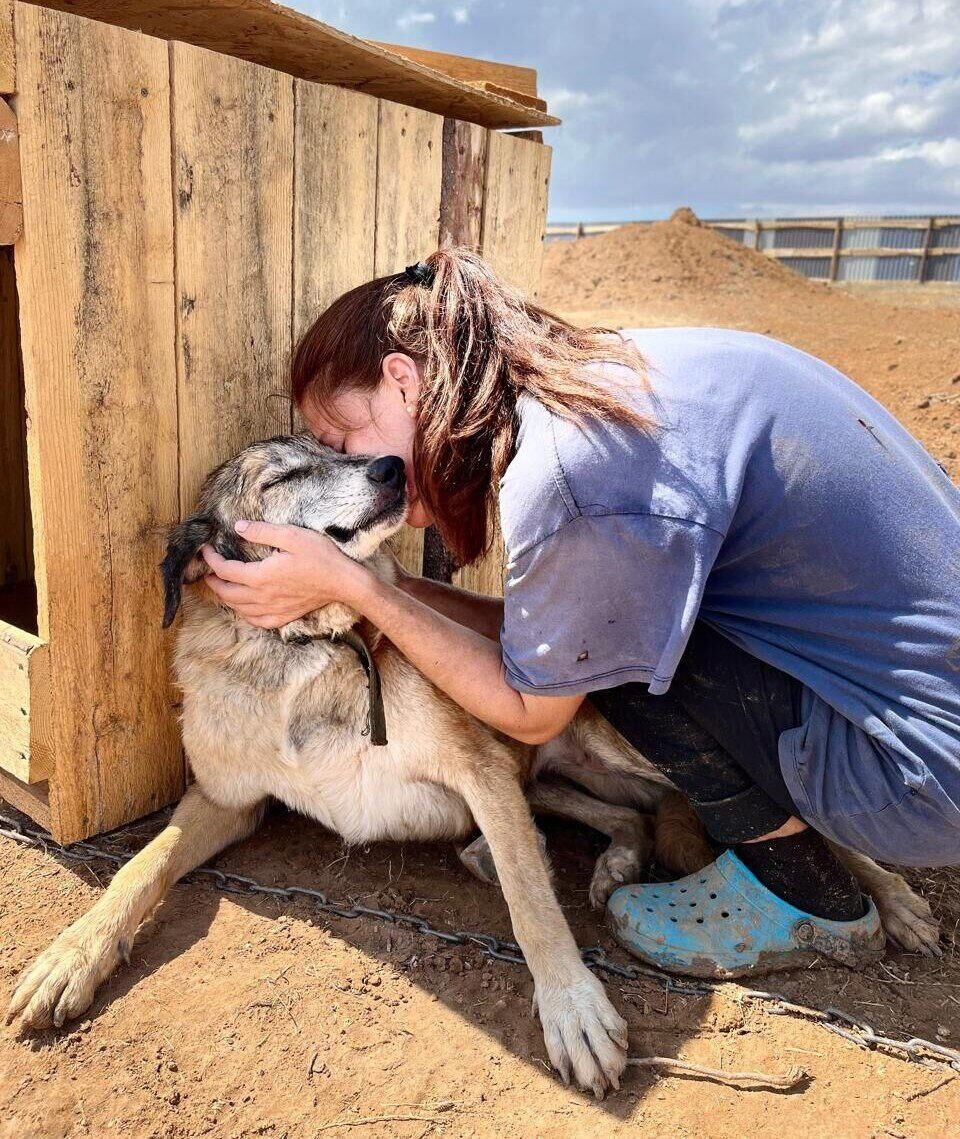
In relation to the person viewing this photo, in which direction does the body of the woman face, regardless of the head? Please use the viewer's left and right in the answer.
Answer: facing to the left of the viewer

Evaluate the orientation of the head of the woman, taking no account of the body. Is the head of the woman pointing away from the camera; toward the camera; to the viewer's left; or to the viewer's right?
to the viewer's left

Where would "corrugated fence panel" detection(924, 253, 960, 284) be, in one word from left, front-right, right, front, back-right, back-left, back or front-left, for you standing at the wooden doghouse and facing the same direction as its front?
back

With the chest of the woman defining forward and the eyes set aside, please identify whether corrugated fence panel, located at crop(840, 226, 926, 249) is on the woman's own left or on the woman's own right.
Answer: on the woman's own right

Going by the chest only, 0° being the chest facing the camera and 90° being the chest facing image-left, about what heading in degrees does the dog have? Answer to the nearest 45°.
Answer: approximately 45°

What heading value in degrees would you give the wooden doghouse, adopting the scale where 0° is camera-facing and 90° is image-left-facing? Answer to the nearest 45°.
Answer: approximately 45°

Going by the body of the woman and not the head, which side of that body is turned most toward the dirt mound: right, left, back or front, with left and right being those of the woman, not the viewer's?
right

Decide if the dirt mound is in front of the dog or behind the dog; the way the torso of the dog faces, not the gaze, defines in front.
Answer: behind
